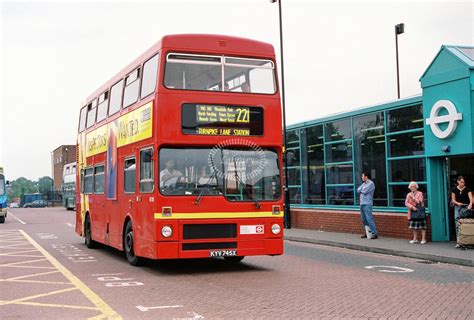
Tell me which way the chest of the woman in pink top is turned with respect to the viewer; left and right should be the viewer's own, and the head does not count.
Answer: facing the viewer and to the left of the viewer

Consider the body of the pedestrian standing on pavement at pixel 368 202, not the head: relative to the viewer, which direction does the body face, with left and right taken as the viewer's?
facing to the left of the viewer

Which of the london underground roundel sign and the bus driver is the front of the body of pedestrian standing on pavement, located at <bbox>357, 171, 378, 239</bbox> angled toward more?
the bus driver

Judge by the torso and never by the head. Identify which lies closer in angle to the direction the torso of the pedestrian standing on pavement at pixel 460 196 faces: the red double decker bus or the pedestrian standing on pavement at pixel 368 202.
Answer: the red double decker bus

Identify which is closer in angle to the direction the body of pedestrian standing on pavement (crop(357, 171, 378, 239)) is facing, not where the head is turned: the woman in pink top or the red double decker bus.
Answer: the red double decker bus

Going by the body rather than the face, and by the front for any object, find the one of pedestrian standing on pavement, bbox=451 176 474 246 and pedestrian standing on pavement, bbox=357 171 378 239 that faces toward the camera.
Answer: pedestrian standing on pavement, bbox=451 176 474 246

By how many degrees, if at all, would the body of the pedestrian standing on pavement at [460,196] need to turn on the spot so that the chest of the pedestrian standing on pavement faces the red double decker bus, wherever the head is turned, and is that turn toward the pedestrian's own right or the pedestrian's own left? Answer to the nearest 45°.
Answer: approximately 45° to the pedestrian's own right

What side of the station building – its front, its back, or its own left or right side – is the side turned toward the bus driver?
front

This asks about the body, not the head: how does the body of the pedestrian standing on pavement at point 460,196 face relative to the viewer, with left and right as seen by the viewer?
facing the viewer

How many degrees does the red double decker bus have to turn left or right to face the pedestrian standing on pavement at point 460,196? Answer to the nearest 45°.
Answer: approximately 90° to its left
